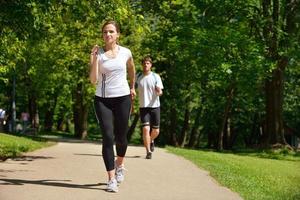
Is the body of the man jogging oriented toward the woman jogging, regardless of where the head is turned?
yes

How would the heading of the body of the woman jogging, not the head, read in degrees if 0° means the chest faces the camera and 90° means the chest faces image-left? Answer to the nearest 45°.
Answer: approximately 0°

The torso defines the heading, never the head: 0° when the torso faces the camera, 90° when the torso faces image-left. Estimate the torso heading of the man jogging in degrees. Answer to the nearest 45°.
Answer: approximately 0°

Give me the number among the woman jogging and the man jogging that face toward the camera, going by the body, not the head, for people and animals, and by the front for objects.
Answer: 2

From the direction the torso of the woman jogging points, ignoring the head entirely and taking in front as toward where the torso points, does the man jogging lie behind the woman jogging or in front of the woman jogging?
behind
